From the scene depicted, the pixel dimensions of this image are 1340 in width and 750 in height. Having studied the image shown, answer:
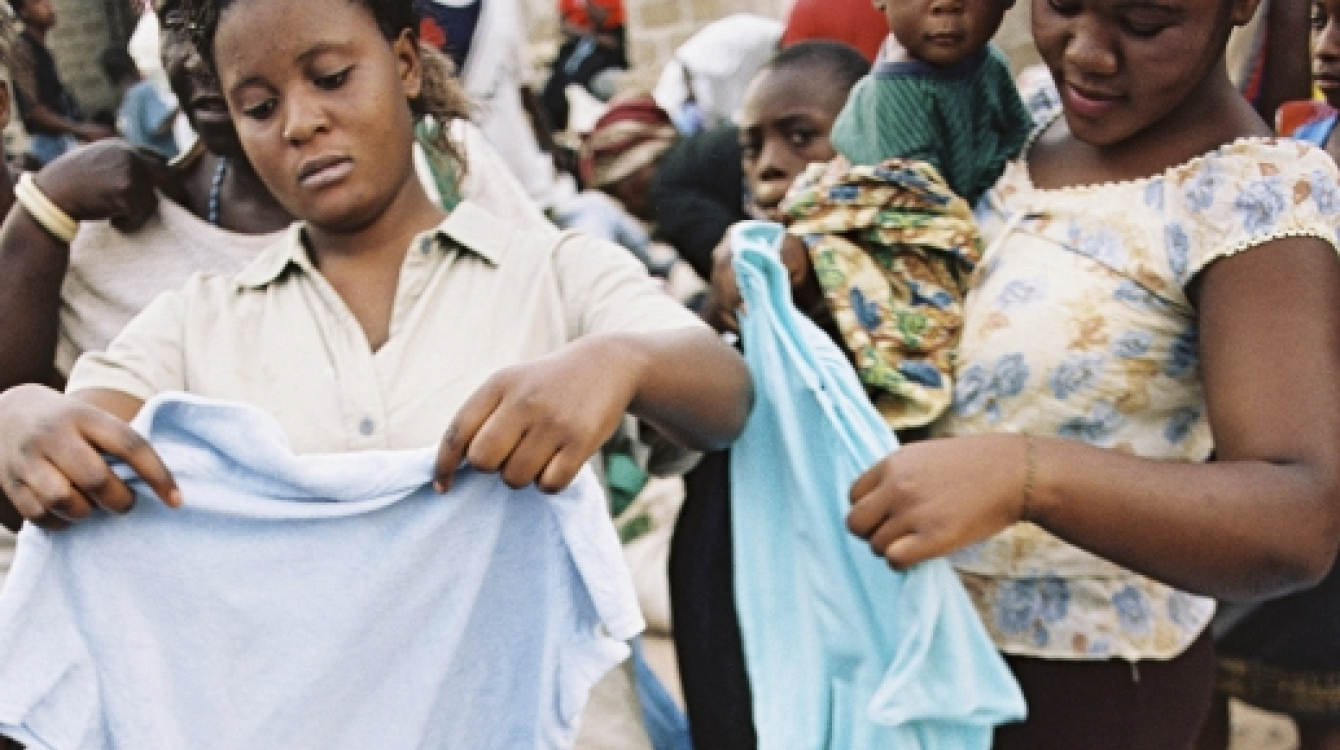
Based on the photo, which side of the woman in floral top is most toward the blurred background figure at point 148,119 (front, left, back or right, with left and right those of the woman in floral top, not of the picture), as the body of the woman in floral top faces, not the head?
right

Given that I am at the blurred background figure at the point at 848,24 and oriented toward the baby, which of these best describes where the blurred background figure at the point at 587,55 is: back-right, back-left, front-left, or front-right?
back-right

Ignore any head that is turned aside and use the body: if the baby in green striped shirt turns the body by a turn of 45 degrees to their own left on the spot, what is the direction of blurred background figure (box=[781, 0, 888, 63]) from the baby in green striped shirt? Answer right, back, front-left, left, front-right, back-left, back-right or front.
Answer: back-left

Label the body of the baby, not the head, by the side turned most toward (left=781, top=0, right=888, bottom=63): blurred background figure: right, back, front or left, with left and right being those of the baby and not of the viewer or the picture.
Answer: back
